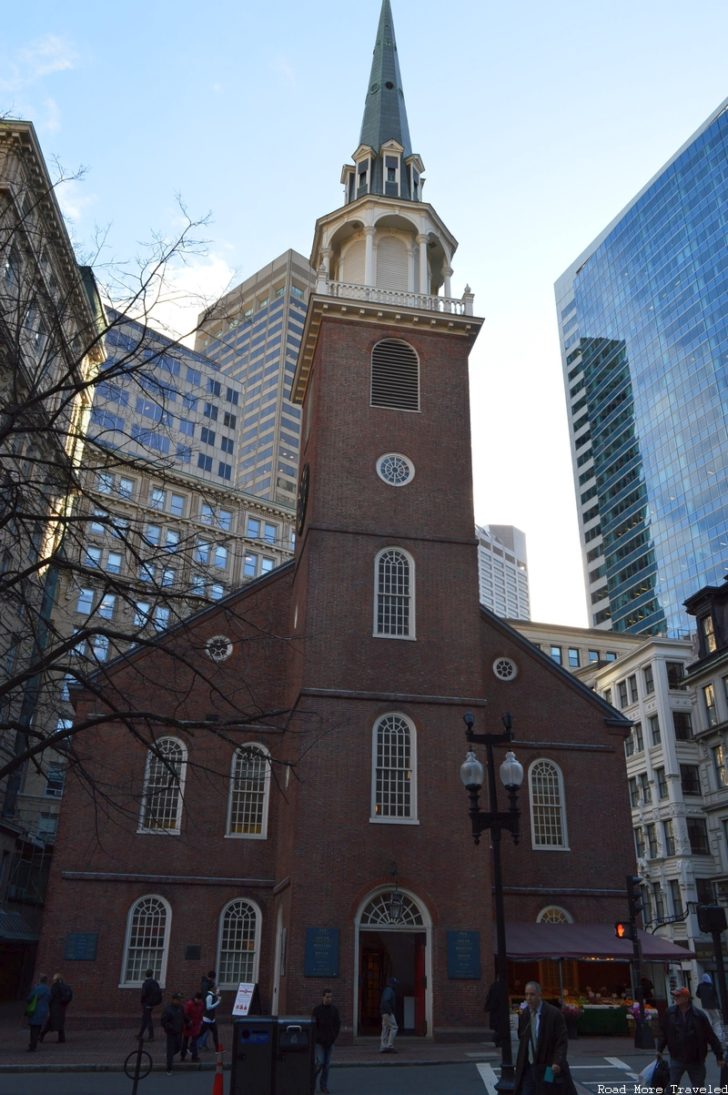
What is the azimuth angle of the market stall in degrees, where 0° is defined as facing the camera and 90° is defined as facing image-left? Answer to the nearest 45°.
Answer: approximately 0°

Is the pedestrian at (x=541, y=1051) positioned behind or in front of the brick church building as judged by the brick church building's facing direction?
in front

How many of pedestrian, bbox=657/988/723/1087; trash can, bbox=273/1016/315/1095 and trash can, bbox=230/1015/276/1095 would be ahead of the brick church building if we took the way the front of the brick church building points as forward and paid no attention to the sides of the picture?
3

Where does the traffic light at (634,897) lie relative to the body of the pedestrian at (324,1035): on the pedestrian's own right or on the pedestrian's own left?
on the pedestrian's own left

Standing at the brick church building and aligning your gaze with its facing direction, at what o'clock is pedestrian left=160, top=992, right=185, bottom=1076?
The pedestrian is roughly at 1 o'clock from the brick church building.

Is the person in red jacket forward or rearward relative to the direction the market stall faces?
forward
